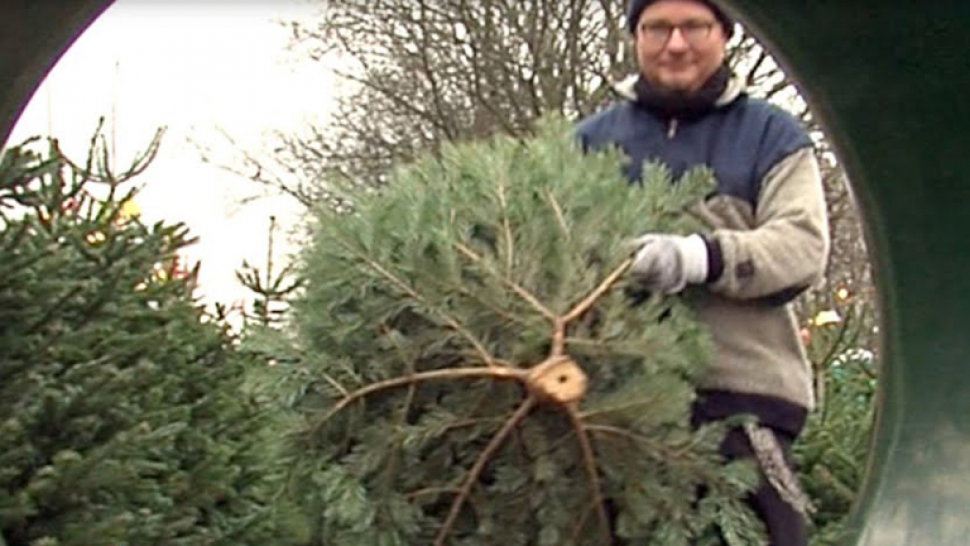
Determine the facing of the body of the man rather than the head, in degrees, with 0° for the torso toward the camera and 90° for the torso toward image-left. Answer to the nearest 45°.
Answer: approximately 0°

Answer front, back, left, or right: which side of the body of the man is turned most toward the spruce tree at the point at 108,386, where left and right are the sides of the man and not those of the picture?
right
